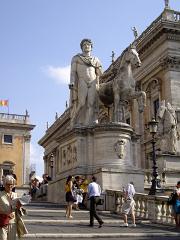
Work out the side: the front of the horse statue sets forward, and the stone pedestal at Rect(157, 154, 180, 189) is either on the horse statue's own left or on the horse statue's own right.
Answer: on the horse statue's own left

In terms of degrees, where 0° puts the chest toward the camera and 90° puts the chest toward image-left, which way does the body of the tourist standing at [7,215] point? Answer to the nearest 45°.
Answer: approximately 315°

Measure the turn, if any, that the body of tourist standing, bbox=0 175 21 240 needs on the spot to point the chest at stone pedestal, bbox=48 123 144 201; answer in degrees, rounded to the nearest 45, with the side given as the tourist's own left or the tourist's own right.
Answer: approximately 135° to the tourist's own left

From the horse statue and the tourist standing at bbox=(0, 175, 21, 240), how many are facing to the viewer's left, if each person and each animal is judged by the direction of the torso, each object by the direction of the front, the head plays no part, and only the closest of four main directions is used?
0

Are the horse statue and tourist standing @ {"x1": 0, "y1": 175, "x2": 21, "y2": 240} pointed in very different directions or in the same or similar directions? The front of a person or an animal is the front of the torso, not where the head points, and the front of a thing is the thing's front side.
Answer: same or similar directions

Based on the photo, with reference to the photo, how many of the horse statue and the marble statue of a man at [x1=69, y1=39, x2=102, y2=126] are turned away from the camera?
0

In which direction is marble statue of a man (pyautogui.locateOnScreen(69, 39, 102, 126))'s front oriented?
toward the camera

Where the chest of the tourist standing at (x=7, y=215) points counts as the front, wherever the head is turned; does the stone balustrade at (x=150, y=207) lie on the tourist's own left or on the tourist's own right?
on the tourist's own left

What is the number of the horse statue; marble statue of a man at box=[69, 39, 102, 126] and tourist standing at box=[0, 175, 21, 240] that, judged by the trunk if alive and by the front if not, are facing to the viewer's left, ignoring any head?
0

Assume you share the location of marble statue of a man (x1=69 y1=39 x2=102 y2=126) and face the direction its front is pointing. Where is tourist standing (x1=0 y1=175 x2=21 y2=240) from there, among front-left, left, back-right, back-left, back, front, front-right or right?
front

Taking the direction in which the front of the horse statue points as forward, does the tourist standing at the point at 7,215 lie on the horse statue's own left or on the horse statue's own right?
on the horse statue's own right

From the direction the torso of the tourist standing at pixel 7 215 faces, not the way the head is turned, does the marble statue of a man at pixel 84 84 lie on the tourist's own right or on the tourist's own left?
on the tourist's own left

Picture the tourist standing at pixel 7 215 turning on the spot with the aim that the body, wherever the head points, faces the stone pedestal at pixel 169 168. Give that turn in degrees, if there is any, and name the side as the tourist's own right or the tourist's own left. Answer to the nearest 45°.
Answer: approximately 90° to the tourist's own left
